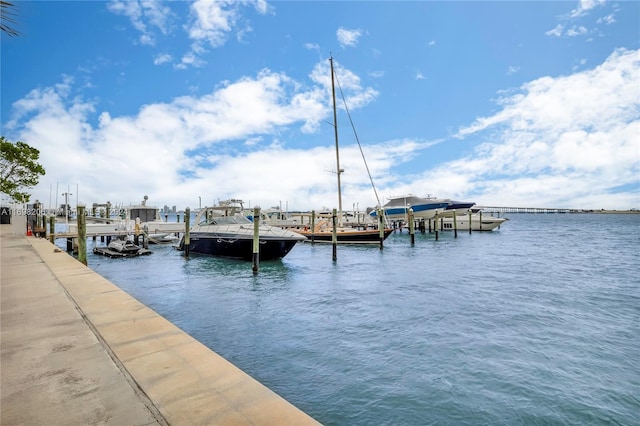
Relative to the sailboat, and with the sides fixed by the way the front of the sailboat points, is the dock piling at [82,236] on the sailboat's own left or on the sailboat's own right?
on the sailboat's own right

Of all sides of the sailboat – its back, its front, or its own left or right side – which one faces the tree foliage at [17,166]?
back

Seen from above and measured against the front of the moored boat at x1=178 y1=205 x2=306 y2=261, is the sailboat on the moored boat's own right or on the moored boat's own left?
on the moored boat's own left

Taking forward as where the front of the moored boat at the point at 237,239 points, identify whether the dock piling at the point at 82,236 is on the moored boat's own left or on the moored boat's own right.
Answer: on the moored boat's own right

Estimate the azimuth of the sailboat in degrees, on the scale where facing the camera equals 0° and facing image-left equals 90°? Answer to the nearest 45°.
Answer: approximately 270°

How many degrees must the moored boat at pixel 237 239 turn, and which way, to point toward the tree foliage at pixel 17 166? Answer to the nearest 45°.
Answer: approximately 180°

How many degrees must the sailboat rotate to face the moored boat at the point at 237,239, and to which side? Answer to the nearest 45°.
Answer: approximately 135° to its right

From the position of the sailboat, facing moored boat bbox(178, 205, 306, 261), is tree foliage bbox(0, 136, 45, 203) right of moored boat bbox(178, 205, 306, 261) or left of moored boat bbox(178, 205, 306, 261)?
right

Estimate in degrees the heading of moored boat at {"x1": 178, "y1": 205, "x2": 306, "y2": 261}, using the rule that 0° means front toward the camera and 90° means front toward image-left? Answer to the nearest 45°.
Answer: approximately 315°

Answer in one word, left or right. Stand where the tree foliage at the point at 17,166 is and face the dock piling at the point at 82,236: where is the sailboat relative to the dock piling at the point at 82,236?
left
